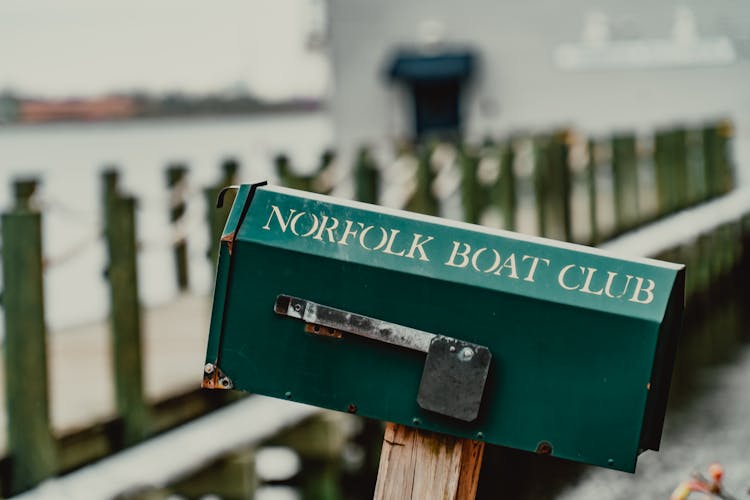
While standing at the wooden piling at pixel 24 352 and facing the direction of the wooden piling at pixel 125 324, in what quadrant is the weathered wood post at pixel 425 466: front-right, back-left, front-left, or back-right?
back-right

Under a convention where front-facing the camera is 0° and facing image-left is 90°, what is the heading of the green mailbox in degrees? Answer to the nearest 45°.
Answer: approximately 90°
